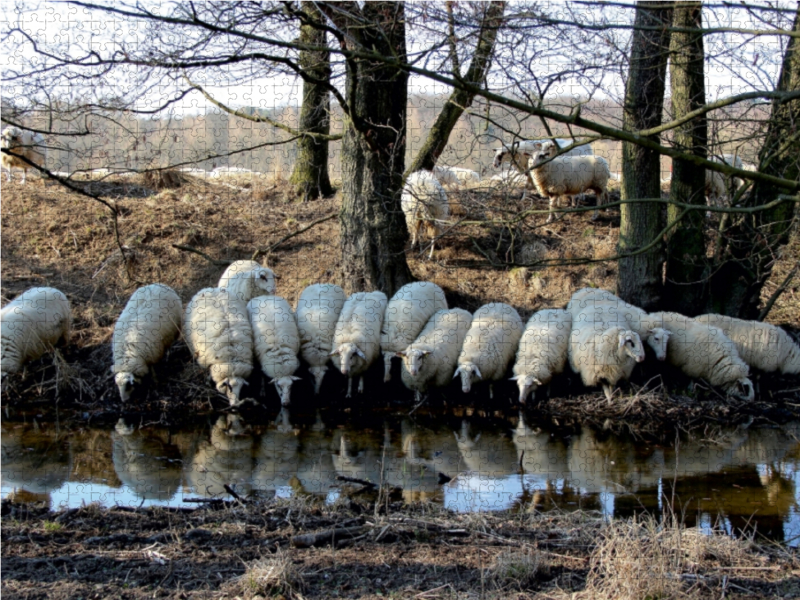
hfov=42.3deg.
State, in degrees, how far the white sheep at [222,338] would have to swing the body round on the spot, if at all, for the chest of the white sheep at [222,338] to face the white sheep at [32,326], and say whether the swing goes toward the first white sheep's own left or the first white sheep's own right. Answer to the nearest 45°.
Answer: approximately 90° to the first white sheep's own right

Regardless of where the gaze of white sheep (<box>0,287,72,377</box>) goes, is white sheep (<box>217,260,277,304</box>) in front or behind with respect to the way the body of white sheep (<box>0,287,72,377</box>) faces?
behind

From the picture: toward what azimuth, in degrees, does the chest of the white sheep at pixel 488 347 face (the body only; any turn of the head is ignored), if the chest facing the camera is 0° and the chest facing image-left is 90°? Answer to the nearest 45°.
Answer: approximately 45°

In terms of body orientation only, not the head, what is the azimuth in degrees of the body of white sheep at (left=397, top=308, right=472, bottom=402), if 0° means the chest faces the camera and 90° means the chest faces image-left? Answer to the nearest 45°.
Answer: approximately 45°

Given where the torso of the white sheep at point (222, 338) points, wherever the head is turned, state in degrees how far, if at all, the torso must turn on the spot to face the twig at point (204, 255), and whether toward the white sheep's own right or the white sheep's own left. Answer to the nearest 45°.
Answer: approximately 180°

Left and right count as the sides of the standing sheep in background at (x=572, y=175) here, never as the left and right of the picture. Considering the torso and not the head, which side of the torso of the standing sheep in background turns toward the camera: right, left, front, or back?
left

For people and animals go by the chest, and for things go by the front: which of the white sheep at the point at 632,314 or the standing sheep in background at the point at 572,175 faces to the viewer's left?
the standing sheep in background

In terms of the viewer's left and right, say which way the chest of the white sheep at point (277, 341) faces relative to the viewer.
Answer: facing the viewer

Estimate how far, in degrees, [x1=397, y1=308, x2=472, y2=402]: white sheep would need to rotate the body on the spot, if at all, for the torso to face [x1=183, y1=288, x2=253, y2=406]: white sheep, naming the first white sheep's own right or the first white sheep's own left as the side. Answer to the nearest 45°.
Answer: approximately 45° to the first white sheep's own right

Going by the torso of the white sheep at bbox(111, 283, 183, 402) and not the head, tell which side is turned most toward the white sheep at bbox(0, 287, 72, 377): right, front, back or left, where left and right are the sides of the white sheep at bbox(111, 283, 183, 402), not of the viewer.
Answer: right

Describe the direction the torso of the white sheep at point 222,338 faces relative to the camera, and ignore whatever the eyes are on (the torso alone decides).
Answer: toward the camera

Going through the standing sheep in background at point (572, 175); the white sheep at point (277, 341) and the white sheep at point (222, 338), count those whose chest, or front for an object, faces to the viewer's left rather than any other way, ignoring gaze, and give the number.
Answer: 1

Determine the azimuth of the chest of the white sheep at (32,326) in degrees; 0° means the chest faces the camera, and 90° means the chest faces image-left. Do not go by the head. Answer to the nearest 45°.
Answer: approximately 45°

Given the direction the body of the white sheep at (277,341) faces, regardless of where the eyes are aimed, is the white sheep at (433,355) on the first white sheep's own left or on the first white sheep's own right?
on the first white sheep's own left
